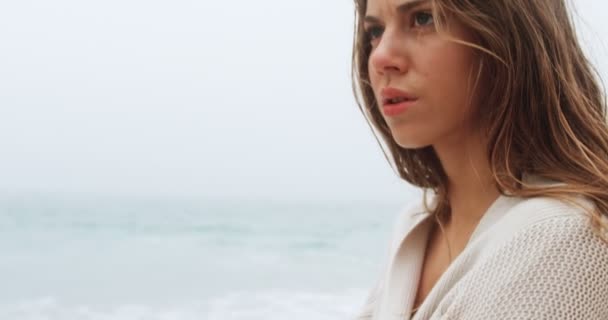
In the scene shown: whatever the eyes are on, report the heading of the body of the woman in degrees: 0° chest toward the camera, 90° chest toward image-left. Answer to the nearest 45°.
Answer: approximately 45°
